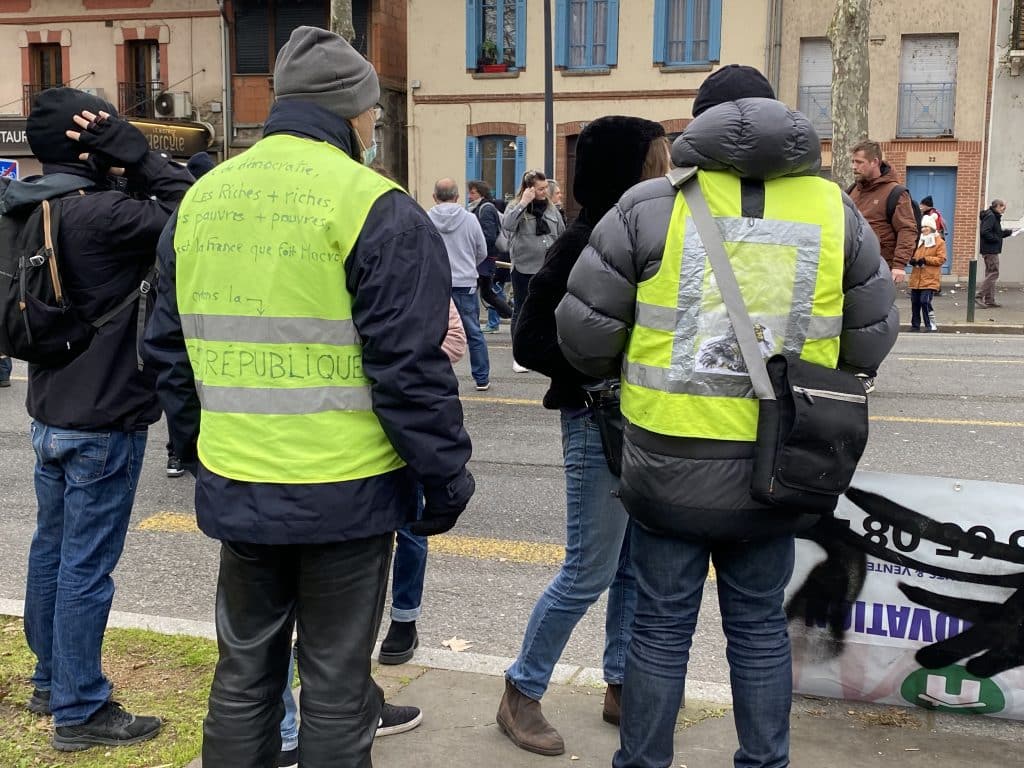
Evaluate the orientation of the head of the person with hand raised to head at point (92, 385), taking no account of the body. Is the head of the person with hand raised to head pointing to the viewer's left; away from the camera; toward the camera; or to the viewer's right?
away from the camera

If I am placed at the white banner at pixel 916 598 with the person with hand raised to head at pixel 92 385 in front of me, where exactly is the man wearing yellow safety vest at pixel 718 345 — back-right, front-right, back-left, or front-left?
front-left

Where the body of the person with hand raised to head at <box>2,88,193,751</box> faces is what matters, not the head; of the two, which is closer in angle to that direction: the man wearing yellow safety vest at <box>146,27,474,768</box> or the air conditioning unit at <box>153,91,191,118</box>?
the air conditioning unit

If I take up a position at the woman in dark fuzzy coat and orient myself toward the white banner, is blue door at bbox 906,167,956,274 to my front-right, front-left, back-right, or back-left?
front-left

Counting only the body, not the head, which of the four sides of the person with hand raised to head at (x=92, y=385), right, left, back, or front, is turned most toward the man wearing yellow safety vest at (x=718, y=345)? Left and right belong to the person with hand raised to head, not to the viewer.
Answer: right

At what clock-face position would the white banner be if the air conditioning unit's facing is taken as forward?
The white banner is roughly at 12 o'clock from the air conditioning unit.

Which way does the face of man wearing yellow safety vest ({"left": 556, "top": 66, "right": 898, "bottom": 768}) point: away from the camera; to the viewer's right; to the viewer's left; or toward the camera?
away from the camera

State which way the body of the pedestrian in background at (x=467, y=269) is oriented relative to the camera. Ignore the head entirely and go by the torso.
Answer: away from the camera

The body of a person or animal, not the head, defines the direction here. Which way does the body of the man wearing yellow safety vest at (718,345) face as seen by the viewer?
away from the camera

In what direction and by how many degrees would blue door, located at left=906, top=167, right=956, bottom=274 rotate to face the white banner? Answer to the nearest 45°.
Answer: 0° — it already faces it

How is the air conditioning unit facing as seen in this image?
toward the camera

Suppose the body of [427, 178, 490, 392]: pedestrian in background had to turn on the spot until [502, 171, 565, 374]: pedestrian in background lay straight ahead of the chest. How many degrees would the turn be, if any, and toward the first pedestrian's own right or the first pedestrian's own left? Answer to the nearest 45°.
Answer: approximately 45° to the first pedestrian's own right

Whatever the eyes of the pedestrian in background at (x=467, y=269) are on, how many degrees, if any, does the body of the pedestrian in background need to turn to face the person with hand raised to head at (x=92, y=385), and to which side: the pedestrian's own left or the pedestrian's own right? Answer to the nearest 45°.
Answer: approximately 180°
